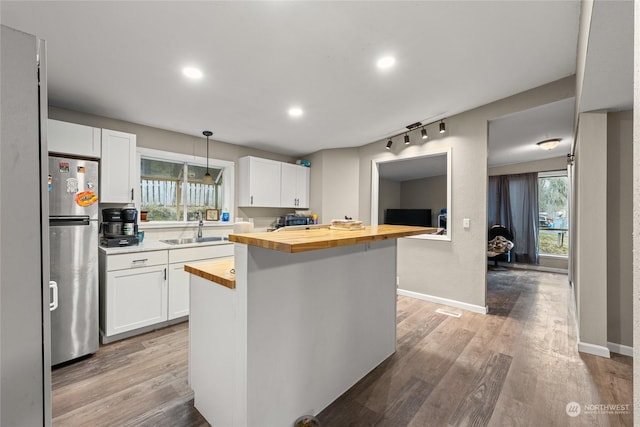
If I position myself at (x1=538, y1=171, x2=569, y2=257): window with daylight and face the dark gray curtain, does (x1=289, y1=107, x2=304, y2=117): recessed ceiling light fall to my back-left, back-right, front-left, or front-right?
front-left

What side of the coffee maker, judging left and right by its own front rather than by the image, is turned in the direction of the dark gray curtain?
left

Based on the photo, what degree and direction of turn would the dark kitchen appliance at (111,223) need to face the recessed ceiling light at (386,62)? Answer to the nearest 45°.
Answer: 0° — it already faces it

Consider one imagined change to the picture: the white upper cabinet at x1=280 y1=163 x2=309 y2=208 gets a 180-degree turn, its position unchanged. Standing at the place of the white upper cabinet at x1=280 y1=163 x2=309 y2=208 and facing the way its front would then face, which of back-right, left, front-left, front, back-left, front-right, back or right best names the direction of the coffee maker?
left

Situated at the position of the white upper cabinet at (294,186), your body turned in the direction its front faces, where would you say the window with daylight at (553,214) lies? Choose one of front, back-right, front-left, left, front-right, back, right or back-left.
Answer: front-left

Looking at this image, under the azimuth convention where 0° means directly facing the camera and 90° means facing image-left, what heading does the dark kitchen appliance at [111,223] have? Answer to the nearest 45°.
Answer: approximately 315°

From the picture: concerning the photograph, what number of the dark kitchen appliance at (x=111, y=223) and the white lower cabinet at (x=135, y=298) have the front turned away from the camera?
0

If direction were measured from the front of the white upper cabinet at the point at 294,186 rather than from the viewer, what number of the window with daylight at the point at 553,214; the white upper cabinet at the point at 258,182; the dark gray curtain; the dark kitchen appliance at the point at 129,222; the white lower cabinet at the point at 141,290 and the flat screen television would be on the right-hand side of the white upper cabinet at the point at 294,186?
3

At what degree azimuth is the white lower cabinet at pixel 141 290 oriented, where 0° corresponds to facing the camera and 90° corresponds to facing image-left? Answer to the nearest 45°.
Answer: approximately 315°

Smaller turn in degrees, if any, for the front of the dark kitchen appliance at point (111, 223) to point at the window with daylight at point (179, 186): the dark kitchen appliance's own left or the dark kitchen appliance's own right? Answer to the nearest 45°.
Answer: approximately 90° to the dark kitchen appliance's own left

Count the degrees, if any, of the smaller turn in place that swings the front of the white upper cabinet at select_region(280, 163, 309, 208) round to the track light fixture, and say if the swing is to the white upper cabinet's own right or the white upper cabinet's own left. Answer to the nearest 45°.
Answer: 0° — it already faces it

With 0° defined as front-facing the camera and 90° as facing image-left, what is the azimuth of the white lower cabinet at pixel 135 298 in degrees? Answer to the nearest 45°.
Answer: approximately 315°

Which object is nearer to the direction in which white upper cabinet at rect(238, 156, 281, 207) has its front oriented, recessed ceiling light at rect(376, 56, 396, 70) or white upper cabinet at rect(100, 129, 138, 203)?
the recessed ceiling light

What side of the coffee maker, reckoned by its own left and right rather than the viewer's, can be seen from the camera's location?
front

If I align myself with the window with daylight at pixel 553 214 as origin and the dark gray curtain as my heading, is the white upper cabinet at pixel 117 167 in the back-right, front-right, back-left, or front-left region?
front-left
